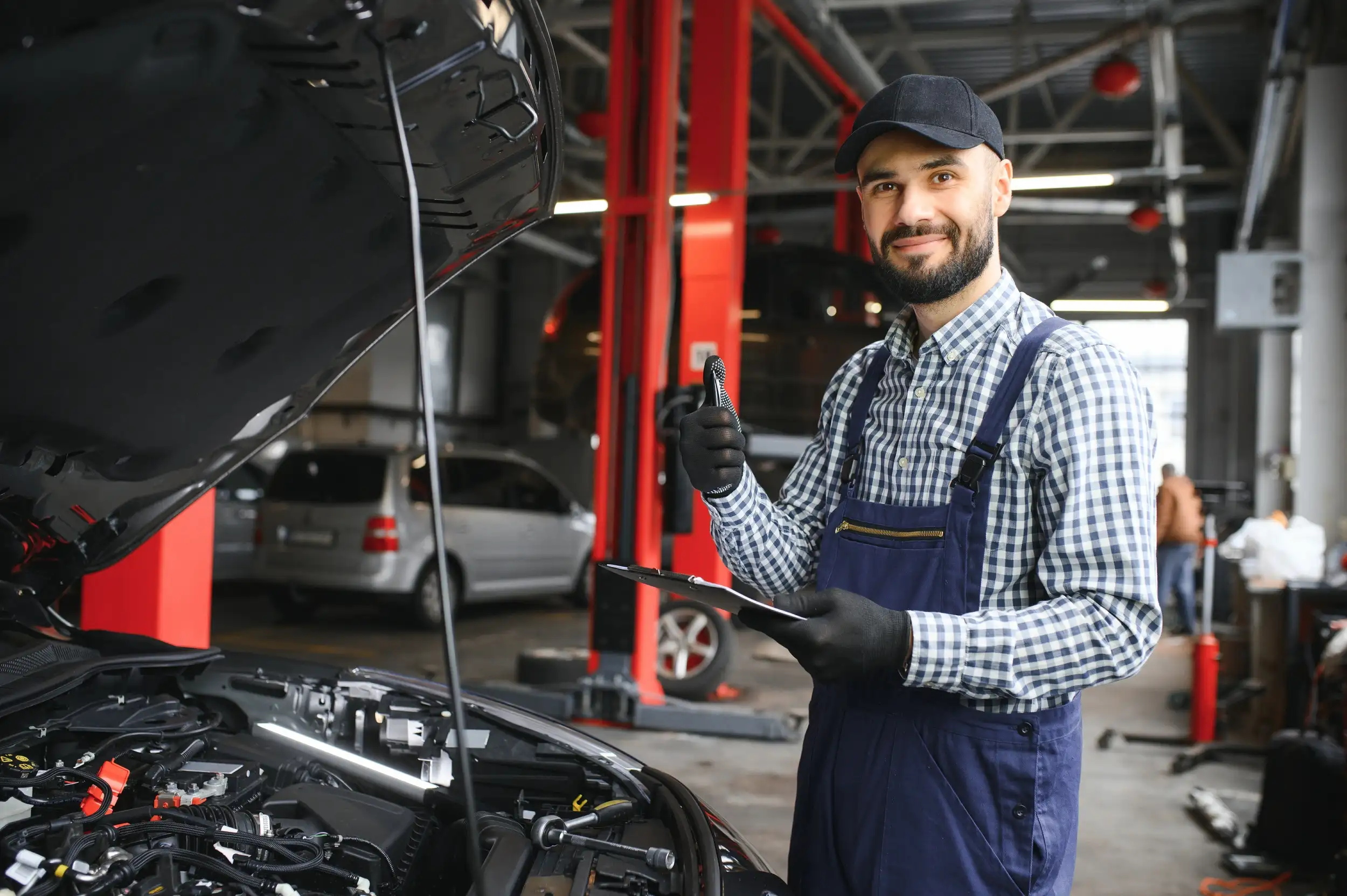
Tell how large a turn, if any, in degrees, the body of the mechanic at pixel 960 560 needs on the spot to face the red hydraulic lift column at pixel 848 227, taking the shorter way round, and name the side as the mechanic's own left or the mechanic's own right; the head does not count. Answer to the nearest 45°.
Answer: approximately 135° to the mechanic's own right

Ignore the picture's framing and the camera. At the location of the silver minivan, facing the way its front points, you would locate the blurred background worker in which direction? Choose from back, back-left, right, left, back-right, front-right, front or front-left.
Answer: front-right

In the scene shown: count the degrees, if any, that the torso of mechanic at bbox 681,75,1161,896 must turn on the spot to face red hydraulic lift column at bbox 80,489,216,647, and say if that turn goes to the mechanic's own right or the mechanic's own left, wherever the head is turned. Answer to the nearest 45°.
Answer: approximately 90° to the mechanic's own right

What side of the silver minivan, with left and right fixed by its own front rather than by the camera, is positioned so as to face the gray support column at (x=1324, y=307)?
right

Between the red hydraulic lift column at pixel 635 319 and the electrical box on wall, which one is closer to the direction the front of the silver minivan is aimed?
the electrical box on wall

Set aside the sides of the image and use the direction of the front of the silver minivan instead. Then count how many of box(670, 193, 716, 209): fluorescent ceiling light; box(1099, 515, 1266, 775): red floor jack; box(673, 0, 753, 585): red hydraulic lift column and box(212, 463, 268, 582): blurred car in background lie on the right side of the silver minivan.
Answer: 3

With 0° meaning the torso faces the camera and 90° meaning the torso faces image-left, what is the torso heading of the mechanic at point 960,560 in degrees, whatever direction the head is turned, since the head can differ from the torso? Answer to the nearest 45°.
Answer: approximately 45°

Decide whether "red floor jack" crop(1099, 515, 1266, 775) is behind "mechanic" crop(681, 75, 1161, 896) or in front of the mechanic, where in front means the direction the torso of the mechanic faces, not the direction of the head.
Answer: behind

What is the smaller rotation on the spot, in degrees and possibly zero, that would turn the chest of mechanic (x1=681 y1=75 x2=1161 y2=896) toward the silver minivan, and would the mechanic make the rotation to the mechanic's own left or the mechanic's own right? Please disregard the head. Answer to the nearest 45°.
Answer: approximately 90° to the mechanic's own right

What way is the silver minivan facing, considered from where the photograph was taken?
facing away from the viewer and to the right of the viewer

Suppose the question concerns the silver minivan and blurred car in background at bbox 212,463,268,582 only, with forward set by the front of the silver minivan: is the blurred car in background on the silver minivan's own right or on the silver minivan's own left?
on the silver minivan's own left

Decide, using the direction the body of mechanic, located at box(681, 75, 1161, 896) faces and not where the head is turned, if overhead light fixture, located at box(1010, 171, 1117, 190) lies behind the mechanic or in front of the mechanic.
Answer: behind
